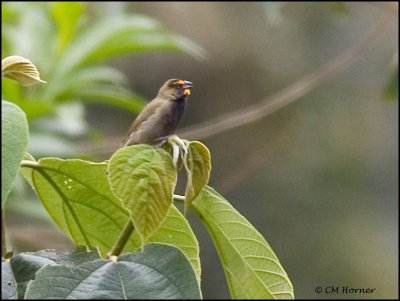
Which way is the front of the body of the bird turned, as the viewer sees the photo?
to the viewer's right
